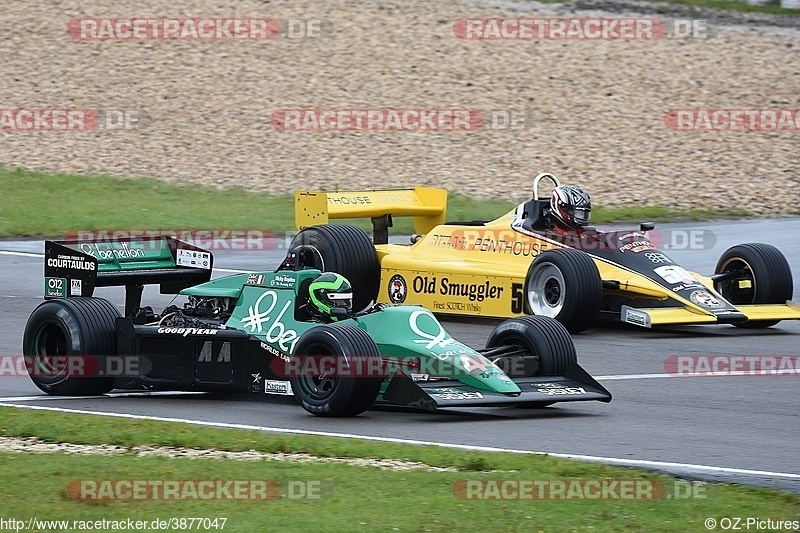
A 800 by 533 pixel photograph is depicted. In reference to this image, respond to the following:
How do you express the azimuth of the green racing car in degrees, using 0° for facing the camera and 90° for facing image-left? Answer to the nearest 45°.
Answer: approximately 315°

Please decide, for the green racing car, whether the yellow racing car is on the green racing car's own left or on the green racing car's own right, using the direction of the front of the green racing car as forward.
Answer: on the green racing car's own left

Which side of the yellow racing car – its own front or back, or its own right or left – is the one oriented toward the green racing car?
right

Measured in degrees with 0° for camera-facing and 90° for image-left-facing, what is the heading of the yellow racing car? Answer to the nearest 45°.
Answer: approximately 315°

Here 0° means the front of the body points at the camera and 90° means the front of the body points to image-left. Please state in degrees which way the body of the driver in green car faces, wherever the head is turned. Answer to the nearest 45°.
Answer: approximately 315°

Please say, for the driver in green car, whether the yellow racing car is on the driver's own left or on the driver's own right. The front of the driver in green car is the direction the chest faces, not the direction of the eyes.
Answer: on the driver's own left
